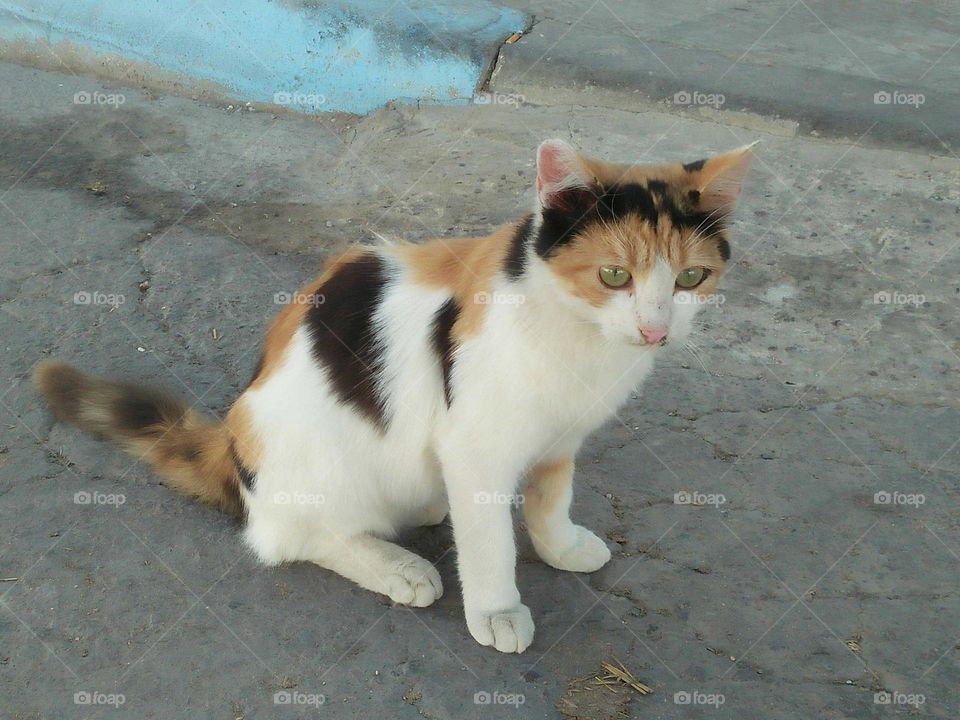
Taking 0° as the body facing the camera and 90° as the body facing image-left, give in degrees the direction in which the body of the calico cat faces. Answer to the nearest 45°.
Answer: approximately 315°
